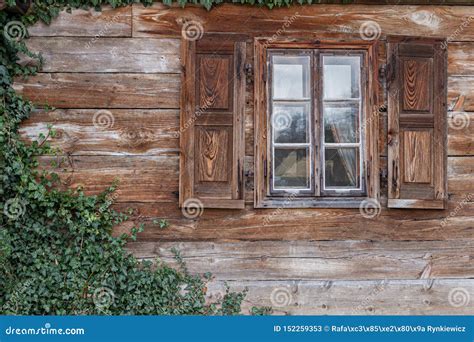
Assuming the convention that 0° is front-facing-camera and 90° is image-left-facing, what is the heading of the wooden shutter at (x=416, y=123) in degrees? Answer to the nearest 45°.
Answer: approximately 0°

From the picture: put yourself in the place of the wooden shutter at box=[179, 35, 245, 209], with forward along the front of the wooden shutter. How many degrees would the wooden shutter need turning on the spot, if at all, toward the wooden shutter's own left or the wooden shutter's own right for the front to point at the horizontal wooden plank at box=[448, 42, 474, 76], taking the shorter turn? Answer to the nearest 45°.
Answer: approximately 90° to the wooden shutter's own left

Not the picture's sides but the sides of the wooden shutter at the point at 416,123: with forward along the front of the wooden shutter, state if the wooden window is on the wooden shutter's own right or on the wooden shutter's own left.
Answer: on the wooden shutter's own right

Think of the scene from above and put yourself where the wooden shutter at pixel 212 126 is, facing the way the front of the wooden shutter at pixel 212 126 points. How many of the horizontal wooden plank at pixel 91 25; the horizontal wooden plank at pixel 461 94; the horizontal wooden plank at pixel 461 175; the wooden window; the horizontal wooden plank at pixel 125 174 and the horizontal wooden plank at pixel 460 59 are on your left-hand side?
4
